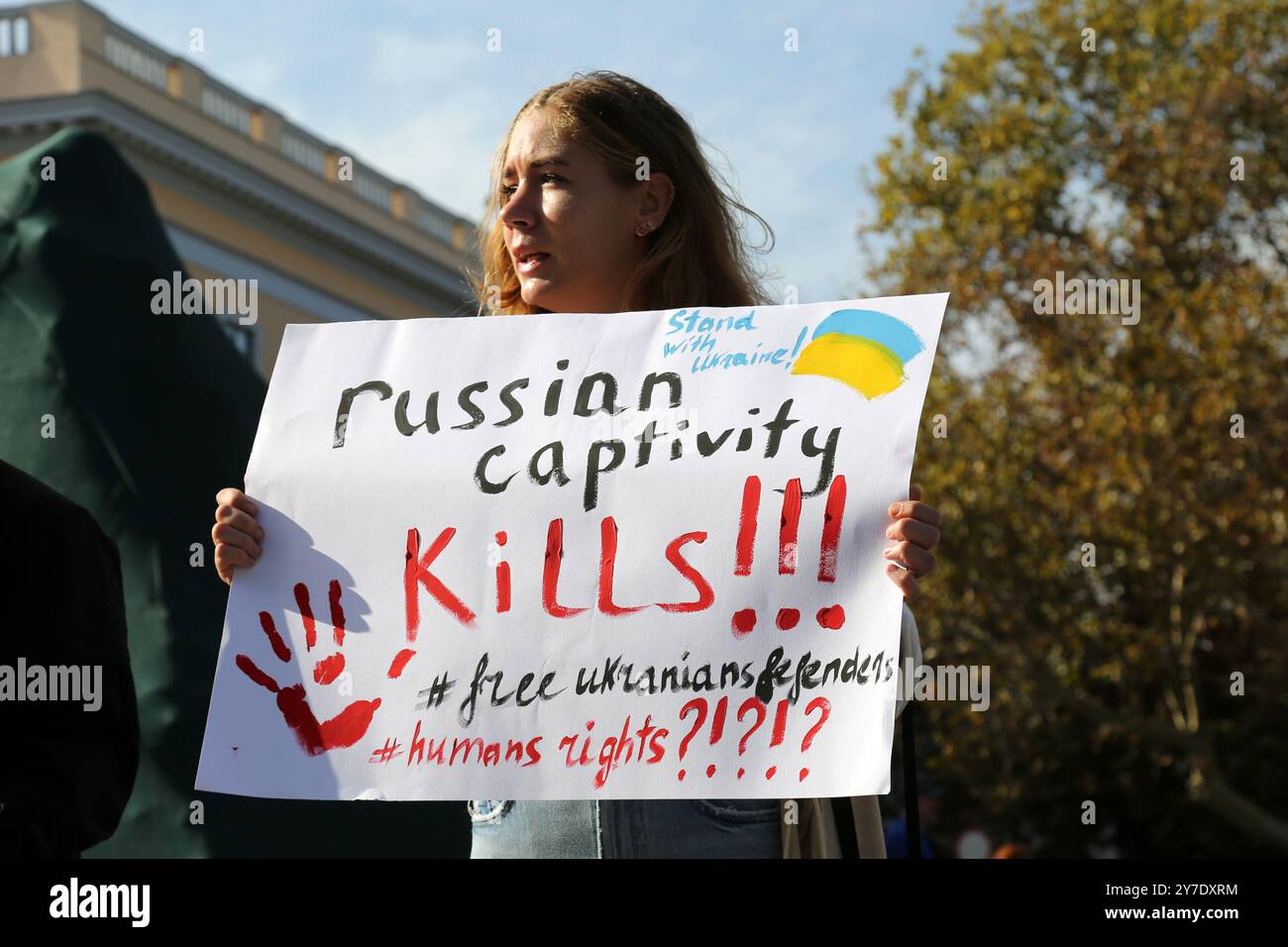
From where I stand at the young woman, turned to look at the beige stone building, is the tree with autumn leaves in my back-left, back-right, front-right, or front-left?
front-right

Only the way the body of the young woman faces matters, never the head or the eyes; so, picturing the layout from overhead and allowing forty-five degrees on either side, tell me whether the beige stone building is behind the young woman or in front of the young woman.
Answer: behind

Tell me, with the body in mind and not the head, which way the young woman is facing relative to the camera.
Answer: toward the camera

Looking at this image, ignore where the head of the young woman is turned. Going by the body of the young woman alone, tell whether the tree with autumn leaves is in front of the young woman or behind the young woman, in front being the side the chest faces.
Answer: behind

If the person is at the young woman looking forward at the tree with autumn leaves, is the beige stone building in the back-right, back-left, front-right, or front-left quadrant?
front-left

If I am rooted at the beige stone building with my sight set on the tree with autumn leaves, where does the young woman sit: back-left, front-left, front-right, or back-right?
front-right
